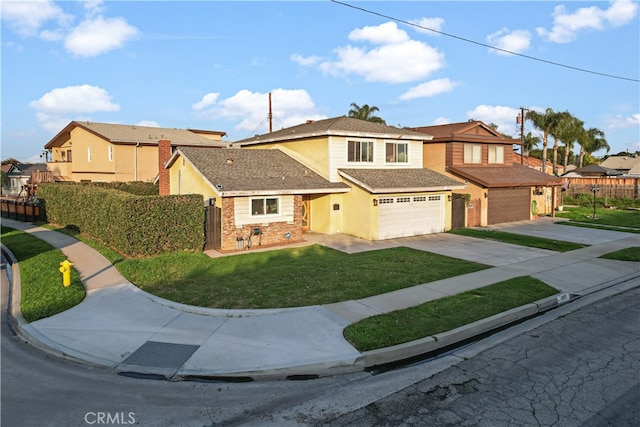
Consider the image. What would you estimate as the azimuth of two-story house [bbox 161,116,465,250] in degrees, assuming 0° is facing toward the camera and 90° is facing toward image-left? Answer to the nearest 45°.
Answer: approximately 315°

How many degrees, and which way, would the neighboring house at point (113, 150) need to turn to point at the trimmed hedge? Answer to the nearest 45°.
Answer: approximately 45° to its left

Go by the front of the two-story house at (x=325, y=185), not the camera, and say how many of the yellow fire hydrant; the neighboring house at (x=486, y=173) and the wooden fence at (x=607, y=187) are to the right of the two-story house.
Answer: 1

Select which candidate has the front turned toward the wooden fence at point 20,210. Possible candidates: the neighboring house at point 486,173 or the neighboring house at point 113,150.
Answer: the neighboring house at point 113,150

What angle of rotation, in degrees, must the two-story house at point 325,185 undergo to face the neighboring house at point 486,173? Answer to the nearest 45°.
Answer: approximately 90° to its left

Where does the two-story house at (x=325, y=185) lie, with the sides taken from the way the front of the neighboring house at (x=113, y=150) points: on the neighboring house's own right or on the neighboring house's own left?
on the neighboring house's own left

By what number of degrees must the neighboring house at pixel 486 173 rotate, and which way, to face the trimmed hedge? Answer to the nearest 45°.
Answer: approximately 90° to its right

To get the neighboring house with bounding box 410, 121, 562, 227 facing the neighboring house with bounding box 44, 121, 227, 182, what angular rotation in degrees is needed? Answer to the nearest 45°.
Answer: approximately 135° to its right

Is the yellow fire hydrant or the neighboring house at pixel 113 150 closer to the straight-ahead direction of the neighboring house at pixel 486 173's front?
the yellow fire hydrant

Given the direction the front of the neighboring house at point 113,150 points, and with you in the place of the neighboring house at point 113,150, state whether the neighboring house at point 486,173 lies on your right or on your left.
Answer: on your left

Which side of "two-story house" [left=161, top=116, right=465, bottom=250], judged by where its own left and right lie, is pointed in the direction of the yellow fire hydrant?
right

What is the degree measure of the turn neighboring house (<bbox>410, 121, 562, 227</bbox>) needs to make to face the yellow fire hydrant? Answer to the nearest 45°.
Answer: approximately 90° to its right
